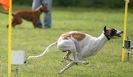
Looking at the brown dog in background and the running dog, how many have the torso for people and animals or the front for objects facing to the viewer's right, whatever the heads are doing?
2

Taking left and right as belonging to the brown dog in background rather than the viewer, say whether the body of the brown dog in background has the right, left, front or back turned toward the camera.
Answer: right

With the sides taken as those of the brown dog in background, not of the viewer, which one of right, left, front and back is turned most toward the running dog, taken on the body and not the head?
right

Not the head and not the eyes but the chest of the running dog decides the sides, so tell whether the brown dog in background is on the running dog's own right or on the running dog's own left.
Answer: on the running dog's own left

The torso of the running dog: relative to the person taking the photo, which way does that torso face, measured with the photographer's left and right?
facing to the right of the viewer
